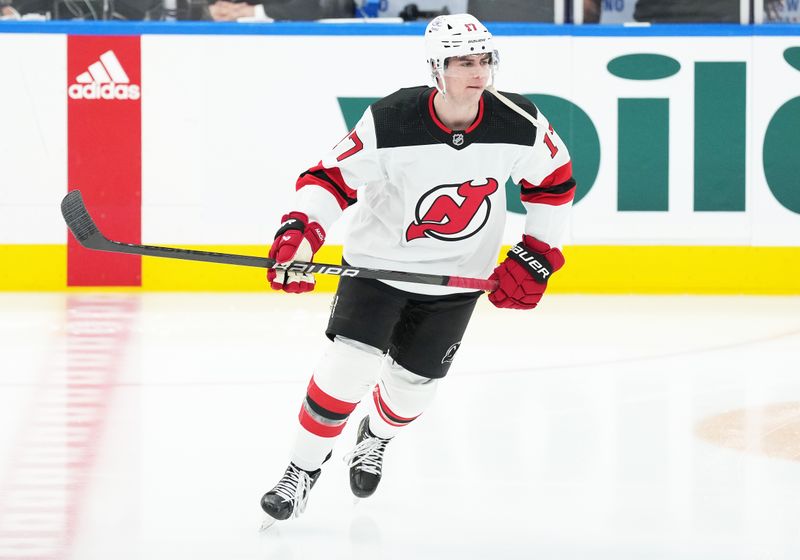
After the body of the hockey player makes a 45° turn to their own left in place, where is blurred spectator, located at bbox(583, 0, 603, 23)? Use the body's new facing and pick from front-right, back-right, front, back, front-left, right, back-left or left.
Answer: back-left

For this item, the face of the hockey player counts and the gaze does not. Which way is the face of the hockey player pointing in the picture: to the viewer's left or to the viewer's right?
to the viewer's right

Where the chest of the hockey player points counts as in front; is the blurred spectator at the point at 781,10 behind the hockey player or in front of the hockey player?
behind

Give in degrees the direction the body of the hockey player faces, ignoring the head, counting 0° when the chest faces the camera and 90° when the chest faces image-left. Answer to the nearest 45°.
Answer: approximately 0°

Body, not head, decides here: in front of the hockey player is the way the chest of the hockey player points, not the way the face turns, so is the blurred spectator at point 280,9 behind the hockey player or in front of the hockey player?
behind

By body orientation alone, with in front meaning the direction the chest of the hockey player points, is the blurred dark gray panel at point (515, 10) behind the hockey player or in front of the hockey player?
behind

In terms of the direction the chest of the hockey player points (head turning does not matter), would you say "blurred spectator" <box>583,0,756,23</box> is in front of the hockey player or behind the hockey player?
behind
